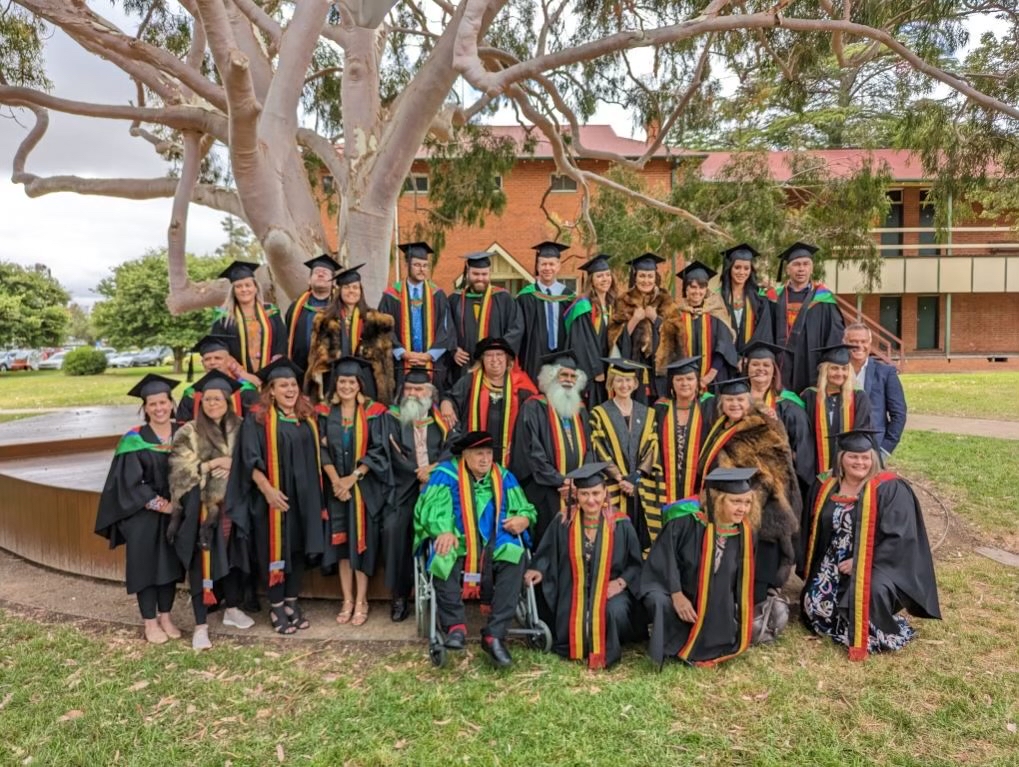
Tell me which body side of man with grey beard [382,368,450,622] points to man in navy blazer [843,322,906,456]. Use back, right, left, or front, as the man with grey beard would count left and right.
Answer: left

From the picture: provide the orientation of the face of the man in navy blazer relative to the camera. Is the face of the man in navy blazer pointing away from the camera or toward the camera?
toward the camera

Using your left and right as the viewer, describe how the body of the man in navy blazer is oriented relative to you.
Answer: facing the viewer and to the left of the viewer

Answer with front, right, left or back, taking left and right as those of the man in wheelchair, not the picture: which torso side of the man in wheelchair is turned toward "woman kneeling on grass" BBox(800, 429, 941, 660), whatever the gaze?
left

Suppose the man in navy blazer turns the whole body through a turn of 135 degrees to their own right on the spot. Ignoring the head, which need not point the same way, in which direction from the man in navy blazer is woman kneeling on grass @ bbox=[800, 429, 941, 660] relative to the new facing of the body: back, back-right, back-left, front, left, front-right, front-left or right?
back

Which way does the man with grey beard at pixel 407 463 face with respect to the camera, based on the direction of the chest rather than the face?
toward the camera

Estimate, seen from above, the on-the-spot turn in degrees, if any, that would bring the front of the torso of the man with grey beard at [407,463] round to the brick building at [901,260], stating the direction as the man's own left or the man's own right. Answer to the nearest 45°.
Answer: approximately 135° to the man's own left

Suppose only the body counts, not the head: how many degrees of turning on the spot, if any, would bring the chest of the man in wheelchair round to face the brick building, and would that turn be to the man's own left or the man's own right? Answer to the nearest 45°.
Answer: approximately 135° to the man's own left

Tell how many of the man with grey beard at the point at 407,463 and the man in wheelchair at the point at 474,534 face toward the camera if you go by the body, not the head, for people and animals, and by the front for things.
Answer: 2

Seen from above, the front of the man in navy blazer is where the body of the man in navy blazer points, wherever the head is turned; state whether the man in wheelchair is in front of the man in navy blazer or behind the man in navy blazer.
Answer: in front

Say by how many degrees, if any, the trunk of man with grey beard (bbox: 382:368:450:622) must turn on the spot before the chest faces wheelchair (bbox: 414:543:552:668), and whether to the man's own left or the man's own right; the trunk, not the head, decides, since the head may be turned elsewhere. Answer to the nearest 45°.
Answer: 0° — they already face it

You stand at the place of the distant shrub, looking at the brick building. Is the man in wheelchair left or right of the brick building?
right

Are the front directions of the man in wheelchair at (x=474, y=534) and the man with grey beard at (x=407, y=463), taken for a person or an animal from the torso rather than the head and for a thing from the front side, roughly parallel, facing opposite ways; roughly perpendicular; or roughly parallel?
roughly parallel
